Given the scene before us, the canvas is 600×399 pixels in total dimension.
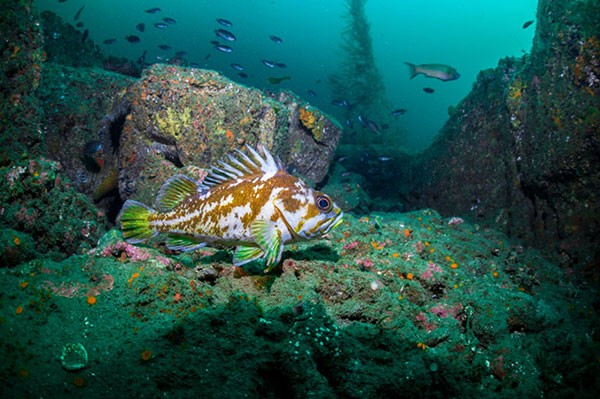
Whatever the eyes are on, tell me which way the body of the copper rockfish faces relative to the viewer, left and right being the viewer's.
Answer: facing to the right of the viewer

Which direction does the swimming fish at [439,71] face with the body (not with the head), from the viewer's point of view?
to the viewer's right

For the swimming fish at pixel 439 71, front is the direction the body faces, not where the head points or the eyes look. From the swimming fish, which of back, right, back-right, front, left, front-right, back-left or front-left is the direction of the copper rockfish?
right

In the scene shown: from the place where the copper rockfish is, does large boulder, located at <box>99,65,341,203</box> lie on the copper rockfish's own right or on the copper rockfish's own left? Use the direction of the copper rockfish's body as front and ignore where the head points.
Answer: on the copper rockfish's own left

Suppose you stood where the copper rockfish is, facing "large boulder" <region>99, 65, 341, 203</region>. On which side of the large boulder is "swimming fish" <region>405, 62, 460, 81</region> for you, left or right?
right

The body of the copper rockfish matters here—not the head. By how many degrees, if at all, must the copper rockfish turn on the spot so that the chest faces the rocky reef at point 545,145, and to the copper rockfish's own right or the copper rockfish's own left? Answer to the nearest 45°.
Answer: approximately 45° to the copper rockfish's own left

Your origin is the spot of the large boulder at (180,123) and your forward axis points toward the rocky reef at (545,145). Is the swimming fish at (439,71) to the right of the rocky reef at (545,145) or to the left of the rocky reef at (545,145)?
left

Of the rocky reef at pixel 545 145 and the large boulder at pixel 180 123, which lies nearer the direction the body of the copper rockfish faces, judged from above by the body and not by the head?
the rocky reef
